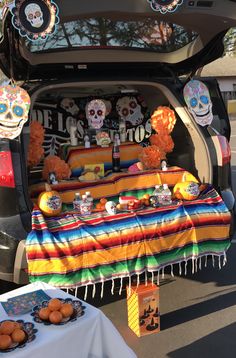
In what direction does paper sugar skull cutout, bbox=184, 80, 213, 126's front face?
toward the camera

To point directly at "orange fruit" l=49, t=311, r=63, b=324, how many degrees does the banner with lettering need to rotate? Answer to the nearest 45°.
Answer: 0° — it already faces it

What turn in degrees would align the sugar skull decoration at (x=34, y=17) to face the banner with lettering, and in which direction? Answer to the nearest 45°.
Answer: approximately 180°

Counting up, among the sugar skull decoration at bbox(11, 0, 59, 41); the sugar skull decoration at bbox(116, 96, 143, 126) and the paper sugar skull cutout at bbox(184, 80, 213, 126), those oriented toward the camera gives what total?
3

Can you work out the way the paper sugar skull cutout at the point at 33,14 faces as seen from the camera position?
facing the viewer

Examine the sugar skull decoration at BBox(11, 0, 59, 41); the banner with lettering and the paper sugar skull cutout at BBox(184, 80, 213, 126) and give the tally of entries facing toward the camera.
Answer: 3

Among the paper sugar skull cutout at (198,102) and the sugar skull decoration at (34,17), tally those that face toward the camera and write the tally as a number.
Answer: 2

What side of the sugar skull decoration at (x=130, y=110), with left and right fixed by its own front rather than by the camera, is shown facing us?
front

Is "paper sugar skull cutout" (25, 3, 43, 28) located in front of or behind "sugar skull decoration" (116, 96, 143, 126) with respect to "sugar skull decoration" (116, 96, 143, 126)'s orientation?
in front
